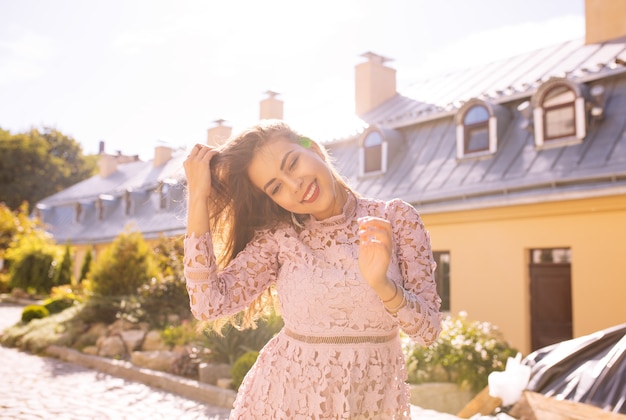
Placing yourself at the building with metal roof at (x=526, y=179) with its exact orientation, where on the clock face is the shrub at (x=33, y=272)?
The shrub is roughly at 3 o'clock from the building with metal roof.

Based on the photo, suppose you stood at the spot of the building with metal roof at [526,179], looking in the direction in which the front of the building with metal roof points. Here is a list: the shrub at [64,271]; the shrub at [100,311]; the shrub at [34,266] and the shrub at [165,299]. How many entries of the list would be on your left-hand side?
0

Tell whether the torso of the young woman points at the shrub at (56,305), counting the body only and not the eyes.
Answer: no

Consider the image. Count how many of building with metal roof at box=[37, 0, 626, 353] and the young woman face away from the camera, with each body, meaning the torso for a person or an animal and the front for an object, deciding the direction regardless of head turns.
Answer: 0

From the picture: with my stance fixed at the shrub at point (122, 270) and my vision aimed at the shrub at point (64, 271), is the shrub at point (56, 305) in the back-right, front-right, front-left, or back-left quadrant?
front-left

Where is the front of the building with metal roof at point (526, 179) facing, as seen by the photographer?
facing the viewer and to the left of the viewer

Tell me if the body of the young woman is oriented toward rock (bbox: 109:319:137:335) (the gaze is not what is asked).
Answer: no

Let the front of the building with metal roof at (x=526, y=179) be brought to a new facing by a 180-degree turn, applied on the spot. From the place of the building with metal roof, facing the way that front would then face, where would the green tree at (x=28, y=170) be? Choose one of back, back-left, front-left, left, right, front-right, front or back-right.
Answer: left

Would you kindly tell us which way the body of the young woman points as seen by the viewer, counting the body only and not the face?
toward the camera

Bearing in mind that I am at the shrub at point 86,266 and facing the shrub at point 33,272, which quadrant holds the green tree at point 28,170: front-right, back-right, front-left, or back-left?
front-right

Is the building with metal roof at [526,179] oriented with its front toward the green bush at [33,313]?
no

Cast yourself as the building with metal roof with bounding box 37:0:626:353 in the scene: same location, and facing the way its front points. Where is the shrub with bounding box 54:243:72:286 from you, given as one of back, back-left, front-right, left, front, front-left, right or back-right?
right

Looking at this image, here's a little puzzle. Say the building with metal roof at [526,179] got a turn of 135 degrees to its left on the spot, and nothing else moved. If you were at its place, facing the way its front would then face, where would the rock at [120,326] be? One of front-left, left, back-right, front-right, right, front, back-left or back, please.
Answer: back

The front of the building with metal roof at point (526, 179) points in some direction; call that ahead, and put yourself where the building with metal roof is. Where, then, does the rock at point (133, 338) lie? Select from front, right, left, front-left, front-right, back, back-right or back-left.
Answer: front-right
